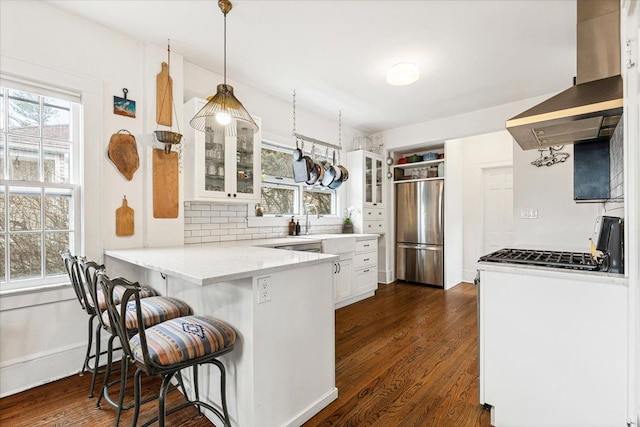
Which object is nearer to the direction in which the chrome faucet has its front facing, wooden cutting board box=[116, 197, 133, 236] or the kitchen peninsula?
the kitchen peninsula

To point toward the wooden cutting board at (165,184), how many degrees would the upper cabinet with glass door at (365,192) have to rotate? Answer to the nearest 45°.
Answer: approximately 90° to its right

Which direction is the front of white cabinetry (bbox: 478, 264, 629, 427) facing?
to the viewer's left

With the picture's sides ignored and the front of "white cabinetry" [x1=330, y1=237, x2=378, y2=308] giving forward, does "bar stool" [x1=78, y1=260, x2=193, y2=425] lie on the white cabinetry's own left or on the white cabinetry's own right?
on the white cabinetry's own right

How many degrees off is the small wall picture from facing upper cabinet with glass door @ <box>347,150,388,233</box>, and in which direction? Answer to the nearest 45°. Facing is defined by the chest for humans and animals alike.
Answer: approximately 45° to its left

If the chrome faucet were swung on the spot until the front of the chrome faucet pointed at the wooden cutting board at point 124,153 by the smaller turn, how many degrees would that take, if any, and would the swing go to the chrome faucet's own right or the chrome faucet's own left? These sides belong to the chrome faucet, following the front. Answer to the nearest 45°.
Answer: approximately 90° to the chrome faucet's own right

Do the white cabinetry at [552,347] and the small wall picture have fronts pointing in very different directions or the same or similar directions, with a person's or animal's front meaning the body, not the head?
very different directions

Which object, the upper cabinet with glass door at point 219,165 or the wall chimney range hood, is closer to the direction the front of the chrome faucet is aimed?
the wall chimney range hood

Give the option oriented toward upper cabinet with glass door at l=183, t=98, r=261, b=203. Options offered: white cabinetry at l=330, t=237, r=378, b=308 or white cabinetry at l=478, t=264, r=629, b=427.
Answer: white cabinetry at l=478, t=264, r=629, b=427

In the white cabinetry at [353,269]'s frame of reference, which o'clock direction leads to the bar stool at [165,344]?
The bar stool is roughly at 2 o'clock from the white cabinetry.
